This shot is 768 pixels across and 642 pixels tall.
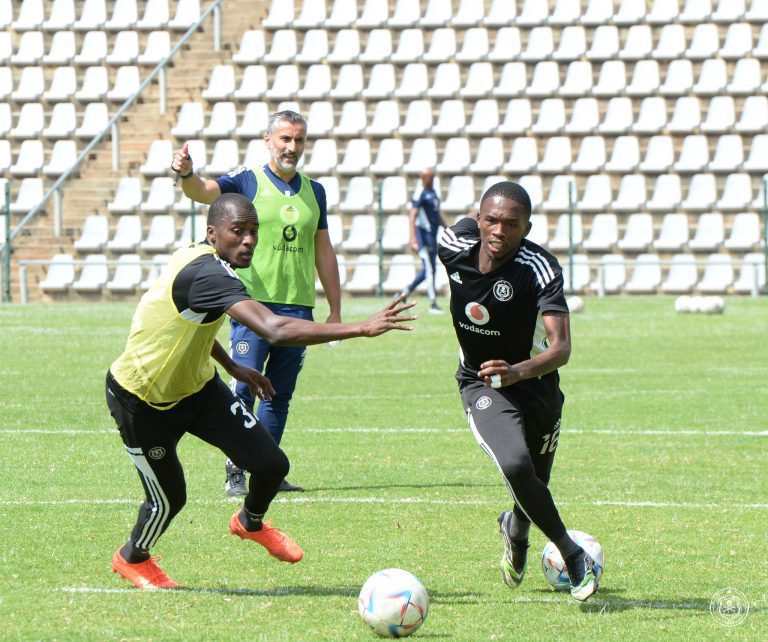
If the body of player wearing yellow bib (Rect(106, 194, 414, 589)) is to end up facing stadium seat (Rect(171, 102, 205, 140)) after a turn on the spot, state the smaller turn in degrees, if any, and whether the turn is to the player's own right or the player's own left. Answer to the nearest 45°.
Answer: approximately 135° to the player's own left

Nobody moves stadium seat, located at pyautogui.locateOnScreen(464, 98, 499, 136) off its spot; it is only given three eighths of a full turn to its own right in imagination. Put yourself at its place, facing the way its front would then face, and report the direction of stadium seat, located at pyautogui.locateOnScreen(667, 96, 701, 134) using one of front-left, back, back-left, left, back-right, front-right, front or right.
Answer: right

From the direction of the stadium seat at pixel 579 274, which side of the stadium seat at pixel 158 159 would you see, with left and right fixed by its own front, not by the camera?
left

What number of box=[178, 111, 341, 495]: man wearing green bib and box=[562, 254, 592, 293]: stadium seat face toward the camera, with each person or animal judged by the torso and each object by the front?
2

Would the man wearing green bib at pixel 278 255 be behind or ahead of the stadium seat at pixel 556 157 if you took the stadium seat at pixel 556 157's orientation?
ahead

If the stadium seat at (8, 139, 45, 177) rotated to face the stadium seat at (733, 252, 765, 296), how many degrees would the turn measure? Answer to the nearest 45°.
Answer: approximately 90° to its left

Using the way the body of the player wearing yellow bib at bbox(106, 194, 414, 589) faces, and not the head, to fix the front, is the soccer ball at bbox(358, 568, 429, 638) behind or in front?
in front
